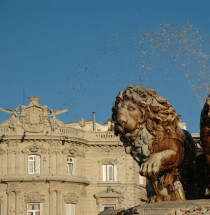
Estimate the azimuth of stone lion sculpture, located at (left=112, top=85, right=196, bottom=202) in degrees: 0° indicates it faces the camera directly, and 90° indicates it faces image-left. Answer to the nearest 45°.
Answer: approximately 45°
